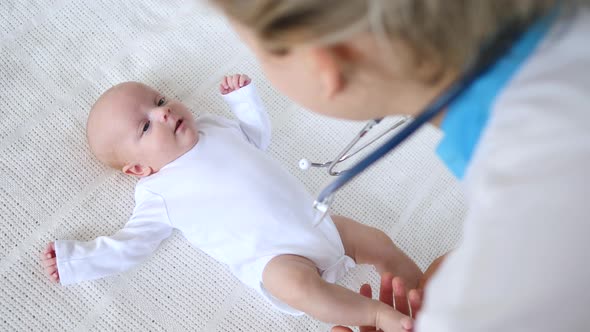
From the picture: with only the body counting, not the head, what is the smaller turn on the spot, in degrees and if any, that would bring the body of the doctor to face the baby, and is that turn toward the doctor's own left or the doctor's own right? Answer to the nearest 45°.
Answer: approximately 45° to the doctor's own right

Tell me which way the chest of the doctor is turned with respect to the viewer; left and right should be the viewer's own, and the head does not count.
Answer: facing to the left of the viewer
